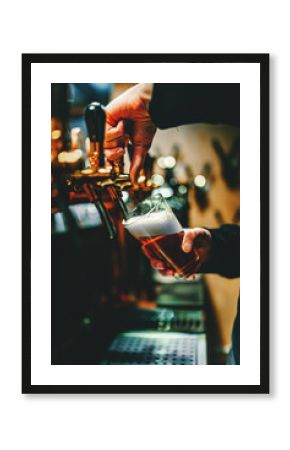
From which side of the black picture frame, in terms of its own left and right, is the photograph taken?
front
